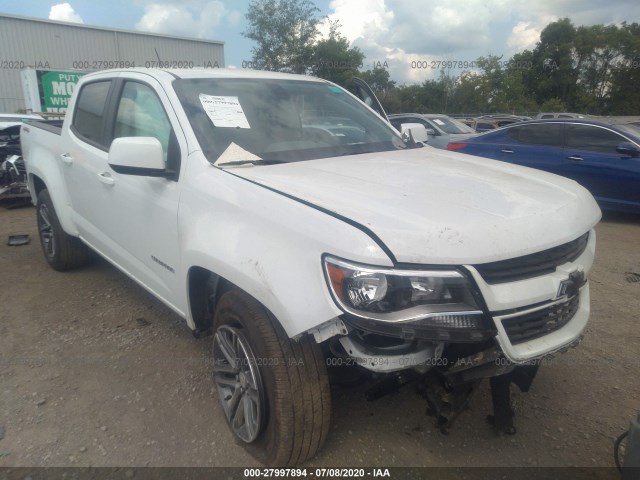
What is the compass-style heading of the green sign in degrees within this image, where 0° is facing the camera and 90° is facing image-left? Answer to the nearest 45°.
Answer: approximately 0°

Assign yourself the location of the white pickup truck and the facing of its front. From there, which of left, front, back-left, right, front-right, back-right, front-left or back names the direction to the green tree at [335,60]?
back-left

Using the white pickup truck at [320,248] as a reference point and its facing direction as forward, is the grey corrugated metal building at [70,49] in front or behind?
behind

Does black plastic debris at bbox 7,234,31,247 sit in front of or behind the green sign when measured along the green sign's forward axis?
in front

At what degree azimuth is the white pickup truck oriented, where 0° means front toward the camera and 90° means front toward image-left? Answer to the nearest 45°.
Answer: approximately 315°

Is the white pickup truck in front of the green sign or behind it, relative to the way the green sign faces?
in front

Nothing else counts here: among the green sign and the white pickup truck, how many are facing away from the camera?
0

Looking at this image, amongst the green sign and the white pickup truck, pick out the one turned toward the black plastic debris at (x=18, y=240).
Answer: the green sign

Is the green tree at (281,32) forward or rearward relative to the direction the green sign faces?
rearward

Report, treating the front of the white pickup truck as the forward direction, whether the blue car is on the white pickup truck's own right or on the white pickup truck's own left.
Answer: on the white pickup truck's own left

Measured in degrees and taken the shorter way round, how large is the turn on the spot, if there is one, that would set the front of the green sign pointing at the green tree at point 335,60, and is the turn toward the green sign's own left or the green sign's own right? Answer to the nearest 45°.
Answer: approximately 135° to the green sign's own left

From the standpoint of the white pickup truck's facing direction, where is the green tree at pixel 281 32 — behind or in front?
behind

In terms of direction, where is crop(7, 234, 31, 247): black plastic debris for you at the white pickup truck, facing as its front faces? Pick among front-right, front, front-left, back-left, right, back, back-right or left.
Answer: back
